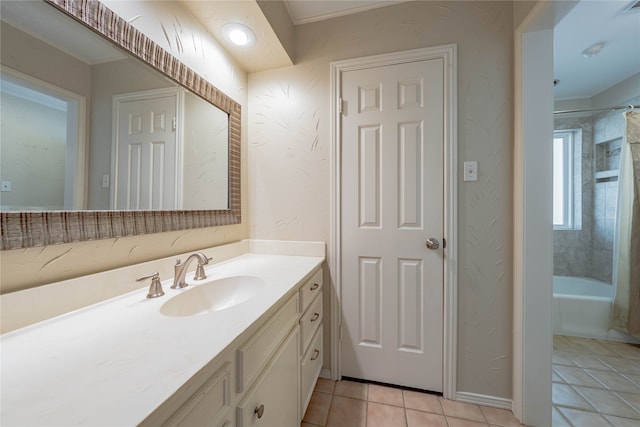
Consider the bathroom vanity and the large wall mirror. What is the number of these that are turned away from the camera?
0

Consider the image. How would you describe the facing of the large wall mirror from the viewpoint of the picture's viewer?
facing the viewer and to the right of the viewer

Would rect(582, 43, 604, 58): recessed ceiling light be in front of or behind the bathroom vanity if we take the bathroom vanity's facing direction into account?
in front

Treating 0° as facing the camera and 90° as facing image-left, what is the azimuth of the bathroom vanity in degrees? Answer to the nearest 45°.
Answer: approximately 315°
